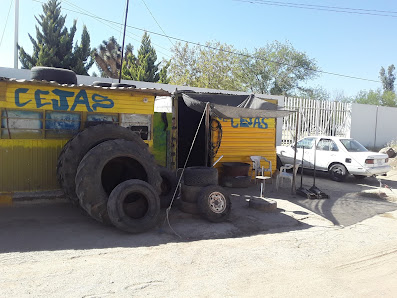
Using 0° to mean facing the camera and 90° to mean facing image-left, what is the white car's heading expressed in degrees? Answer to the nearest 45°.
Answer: approximately 135°

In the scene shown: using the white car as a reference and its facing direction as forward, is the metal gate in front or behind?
in front

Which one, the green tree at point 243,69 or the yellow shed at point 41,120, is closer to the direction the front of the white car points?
the green tree

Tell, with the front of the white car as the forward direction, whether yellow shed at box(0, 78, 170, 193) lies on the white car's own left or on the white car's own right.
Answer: on the white car's own left

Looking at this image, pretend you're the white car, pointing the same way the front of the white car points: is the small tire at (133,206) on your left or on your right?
on your left

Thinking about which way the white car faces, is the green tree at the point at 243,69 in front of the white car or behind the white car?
in front

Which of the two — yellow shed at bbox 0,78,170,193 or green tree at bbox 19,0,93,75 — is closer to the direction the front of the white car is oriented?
the green tree

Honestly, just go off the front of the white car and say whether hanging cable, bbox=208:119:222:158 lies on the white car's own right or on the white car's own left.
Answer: on the white car's own left
